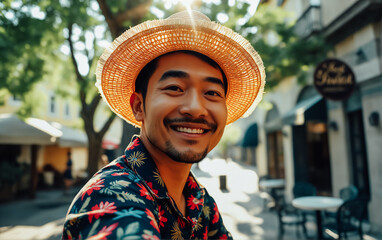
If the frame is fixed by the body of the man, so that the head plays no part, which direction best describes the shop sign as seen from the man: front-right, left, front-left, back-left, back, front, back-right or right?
left

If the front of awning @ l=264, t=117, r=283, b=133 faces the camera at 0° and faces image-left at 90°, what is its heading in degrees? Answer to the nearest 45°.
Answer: approximately 45°

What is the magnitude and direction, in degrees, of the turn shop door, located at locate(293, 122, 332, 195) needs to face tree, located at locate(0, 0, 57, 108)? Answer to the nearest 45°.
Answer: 0° — it already faces it

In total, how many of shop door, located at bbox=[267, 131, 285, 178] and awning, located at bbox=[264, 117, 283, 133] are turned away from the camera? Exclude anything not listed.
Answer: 0

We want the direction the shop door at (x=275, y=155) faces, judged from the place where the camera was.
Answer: facing the viewer and to the left of the viewer

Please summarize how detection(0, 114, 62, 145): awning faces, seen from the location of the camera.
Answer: facing the viewer and to the right of the viewer

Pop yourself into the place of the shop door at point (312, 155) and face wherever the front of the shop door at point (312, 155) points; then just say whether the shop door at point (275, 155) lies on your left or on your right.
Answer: on your right

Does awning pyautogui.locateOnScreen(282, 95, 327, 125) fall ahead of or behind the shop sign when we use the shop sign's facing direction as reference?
behind

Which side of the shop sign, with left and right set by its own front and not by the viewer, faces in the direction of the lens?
front

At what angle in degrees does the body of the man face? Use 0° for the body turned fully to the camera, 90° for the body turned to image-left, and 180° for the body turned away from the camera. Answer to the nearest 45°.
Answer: approximately 315°

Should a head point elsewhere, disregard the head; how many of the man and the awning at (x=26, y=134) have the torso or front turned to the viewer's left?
0

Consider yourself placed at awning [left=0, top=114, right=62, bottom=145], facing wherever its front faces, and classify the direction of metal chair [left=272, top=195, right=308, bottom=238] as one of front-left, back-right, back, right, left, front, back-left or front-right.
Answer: front
